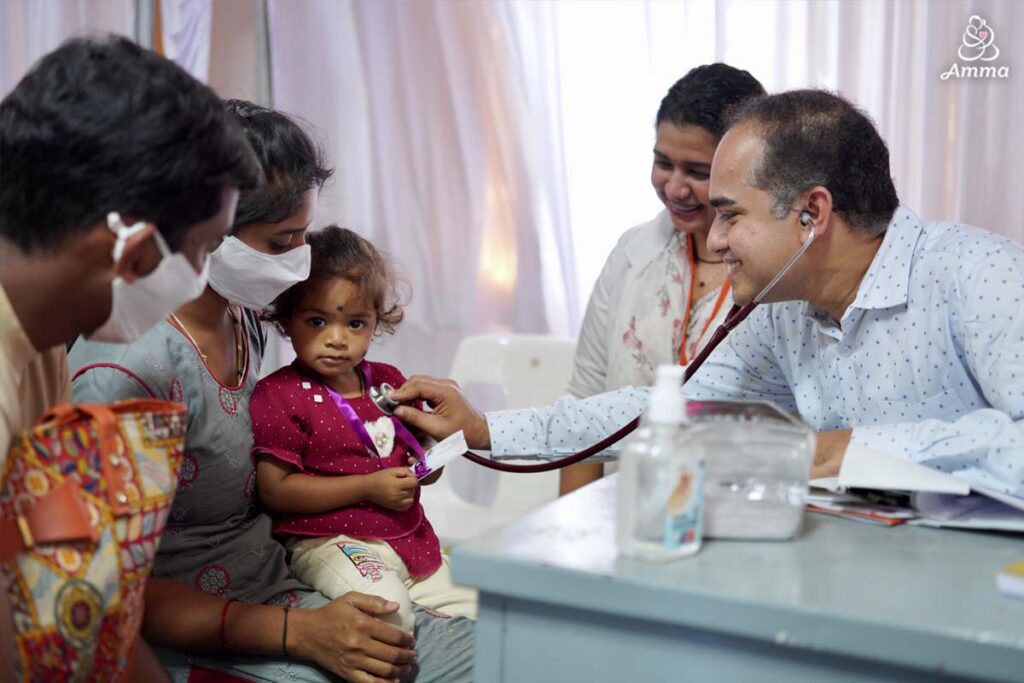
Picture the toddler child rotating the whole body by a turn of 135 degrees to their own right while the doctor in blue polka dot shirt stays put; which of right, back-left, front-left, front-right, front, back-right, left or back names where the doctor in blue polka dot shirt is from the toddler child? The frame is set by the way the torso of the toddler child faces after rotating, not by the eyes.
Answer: back

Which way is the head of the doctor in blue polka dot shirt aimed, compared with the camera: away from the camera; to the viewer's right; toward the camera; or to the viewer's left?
to the viewer's left

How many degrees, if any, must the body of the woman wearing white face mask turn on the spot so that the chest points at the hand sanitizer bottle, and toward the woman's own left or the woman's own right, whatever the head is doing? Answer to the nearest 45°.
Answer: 0° — they already face it

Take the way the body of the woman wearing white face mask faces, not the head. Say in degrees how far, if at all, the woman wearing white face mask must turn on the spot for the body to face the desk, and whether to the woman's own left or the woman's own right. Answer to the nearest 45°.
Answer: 0° — they already face it

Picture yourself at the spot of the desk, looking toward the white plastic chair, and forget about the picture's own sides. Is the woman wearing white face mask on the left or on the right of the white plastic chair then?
left

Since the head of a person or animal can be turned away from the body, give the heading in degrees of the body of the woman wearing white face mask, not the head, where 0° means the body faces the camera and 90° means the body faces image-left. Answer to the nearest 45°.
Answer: approximately 315°

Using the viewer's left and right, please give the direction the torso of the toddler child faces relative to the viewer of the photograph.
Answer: facing the viewer and to the right of the viewer
